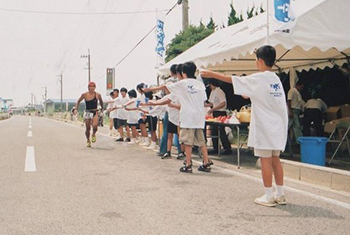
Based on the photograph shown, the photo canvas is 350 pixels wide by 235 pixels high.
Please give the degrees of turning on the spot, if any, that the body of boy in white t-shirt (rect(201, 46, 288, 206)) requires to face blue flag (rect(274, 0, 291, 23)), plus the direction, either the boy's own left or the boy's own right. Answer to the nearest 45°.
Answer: approximately 45° to the boy's own right

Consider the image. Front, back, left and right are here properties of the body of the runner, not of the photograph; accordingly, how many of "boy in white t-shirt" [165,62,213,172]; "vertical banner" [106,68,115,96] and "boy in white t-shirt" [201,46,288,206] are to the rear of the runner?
1

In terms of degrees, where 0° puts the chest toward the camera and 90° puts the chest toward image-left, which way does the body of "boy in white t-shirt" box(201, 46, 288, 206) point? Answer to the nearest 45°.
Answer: approximately 135°

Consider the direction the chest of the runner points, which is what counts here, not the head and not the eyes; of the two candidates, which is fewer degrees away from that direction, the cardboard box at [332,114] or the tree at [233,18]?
the cardboard box

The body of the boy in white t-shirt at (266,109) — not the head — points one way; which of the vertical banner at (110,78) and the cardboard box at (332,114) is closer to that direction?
the vertical banner

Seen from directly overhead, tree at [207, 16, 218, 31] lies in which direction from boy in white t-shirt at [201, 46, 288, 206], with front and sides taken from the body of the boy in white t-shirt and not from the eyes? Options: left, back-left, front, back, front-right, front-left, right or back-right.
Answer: front-right

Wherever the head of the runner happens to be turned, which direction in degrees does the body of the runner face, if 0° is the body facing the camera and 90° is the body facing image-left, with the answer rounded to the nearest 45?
approximately 0°

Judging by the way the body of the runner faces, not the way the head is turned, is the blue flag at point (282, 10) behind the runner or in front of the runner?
in front

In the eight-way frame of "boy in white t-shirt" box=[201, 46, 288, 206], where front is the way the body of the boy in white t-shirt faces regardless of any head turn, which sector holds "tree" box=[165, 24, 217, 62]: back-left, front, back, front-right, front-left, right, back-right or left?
front-right

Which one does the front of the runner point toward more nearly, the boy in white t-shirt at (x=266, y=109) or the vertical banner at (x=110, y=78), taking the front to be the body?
the boy in white t-shirt

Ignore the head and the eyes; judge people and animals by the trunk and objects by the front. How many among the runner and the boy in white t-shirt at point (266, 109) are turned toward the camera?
1

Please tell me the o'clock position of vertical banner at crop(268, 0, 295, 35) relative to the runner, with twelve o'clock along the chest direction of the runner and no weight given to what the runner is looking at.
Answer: The vertical banner is roughly at 11 o'clock from the runner.

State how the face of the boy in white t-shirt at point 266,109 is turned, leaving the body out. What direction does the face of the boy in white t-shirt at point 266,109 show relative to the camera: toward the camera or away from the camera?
away from the camera

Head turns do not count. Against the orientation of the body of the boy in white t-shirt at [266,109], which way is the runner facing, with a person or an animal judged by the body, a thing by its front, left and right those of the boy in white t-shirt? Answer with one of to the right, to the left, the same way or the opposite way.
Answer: the opposite way
